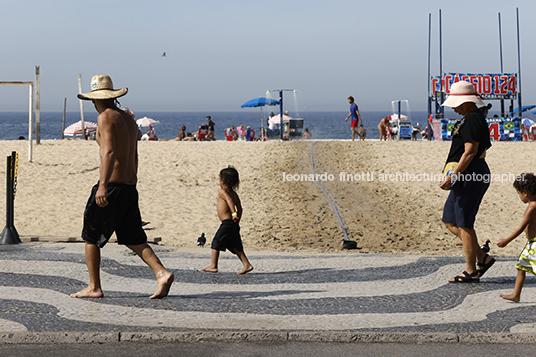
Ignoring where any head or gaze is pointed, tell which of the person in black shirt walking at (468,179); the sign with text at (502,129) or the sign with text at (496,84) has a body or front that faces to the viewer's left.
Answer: the person in black shirt walking

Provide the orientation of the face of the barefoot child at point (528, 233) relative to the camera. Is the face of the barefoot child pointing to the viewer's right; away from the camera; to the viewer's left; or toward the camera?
to the viewer's left

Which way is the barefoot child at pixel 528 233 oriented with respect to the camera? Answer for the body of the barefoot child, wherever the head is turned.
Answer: to the viewer's left

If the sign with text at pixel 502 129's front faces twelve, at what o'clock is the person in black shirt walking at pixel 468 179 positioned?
The person in black shirt walking is roughly at 12 o'clock from the sign with text.

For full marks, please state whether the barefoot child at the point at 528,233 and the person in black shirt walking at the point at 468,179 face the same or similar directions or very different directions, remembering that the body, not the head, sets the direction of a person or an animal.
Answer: same or similar directions

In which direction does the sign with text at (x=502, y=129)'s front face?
toward the camera

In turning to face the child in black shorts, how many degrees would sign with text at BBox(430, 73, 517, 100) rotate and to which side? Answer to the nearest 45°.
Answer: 0° — it already faces them

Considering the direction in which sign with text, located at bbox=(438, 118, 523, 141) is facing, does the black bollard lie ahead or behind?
ahead

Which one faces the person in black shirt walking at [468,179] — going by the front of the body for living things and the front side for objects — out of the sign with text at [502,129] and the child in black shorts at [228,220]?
the sign with text

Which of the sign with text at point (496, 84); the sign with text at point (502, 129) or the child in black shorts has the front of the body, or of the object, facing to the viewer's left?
the child in black shorts

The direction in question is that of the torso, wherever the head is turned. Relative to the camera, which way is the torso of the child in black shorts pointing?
to the viewer's left

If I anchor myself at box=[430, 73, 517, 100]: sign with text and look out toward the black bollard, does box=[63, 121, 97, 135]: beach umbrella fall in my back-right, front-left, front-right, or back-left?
front-right

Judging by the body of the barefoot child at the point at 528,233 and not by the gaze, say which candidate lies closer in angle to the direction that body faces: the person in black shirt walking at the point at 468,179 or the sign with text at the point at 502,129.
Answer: the person in black shirt walking

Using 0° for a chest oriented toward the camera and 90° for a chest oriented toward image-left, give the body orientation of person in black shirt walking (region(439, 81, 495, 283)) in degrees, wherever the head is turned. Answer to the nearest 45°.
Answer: approximately 90°

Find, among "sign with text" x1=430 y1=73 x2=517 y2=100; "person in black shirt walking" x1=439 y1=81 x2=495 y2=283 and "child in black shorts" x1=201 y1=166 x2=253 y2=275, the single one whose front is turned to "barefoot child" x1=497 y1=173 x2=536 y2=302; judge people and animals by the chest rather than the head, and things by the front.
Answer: the sign with text

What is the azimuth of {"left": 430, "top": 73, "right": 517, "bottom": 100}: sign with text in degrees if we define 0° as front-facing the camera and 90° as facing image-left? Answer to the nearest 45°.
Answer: approximately 0°
